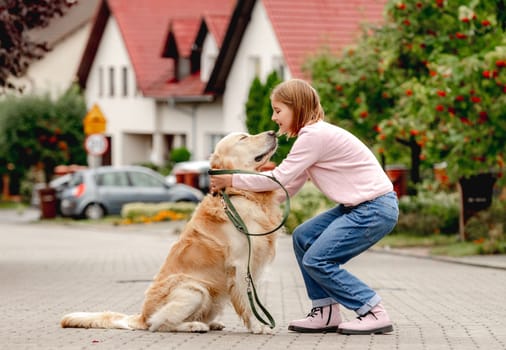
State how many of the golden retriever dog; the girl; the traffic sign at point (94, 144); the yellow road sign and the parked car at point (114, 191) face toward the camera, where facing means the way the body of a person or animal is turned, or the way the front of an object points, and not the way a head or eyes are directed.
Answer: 2

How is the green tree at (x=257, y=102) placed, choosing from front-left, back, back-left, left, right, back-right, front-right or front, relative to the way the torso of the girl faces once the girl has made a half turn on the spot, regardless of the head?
left

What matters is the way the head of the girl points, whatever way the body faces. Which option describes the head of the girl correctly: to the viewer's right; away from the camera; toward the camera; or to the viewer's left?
to the viewer's left

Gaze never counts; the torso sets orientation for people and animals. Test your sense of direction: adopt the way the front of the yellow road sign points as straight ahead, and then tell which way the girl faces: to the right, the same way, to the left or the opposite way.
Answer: to the right

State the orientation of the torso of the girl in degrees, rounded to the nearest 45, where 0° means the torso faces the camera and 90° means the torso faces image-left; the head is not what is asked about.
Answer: approximately 90°

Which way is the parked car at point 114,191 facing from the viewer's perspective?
to the viewer's right

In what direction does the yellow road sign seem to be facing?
toward the camera

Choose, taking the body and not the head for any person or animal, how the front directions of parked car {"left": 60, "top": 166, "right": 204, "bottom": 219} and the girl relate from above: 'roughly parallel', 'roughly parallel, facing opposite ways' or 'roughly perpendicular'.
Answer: roughly parallel, facing opposite ways

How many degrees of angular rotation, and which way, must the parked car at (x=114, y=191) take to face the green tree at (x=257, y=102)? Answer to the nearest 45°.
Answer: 0° — it already faces it

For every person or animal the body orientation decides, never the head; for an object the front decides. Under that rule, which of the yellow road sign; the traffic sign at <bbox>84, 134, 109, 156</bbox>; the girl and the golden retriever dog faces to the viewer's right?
the golden retriever dog

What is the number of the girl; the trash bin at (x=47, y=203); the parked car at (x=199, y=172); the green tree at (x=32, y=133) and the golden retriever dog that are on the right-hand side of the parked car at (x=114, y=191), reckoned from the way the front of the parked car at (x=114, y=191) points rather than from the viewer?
2

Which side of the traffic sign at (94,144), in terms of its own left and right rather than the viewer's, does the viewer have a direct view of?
front

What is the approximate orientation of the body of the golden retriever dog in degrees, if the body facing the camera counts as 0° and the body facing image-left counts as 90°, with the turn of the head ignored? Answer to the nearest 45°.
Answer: approximately 270°
